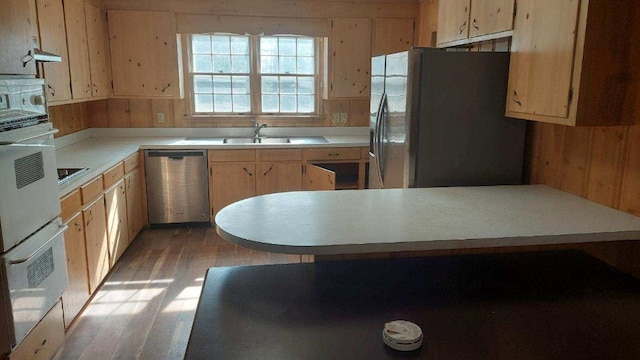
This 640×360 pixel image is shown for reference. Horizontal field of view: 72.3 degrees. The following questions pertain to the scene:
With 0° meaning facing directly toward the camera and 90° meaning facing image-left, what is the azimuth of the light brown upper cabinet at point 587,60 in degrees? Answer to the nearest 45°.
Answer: approximately 45°

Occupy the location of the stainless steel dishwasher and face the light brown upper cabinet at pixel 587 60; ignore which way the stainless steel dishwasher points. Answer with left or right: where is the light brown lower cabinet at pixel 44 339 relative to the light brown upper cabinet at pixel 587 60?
right

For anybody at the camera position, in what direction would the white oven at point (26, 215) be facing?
facing the viewer and to the right of the viewer

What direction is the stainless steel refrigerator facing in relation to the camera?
to the viewer's left

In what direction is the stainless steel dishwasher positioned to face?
toward the camera

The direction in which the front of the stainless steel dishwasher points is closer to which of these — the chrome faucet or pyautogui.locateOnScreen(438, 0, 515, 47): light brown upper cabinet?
the light brown upper cabinet

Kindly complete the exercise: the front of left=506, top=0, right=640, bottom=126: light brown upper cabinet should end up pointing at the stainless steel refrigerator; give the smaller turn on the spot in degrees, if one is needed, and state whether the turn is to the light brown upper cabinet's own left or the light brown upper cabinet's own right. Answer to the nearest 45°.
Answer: approximately 90° to the light brown upper cabinet's own right

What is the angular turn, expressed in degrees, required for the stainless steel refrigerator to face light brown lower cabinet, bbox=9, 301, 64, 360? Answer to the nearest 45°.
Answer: approximately 45° to its left

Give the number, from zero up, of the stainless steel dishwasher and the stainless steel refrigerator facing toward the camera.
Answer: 1

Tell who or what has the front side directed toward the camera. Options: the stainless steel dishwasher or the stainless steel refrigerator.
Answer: the stainless steel dishwasher

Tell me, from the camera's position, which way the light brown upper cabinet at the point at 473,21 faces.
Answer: facing the viewer and to the left of the viewer

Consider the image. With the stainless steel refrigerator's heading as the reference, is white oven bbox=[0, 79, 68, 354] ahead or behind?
ahead

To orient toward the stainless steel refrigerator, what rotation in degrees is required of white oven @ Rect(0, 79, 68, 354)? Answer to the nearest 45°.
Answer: approximately 45° to its left

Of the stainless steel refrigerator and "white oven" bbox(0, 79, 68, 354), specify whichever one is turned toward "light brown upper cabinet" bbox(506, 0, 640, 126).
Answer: the white oven

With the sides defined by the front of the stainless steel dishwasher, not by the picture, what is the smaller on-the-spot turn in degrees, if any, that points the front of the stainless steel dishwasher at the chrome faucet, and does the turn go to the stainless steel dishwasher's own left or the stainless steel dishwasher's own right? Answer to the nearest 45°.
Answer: approximately 90° to the stainless steel dishwasher's own left

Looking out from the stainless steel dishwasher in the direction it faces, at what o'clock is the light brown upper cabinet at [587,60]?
The light brown upper cabinet is roughly at 11 o'clock from the stainless steel dishwasher.
